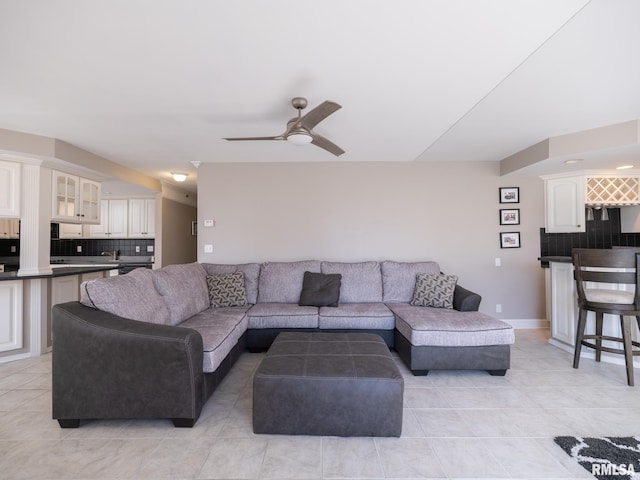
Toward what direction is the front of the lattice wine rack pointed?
toward the camera

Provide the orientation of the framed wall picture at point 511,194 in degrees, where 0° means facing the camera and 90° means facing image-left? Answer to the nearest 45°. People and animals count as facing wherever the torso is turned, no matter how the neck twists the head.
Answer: approximately 0°

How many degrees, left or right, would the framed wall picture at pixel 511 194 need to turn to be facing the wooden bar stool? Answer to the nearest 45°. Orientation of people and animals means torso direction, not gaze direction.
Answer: approximately 45° to its left

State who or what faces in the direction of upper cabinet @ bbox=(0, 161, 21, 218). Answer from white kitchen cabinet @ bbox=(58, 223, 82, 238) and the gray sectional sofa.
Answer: the white kitchen cabinet

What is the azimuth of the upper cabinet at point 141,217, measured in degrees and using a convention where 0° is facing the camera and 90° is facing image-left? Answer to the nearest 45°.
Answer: approximately 0°

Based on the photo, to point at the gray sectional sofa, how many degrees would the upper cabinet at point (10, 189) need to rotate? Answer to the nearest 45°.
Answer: approximately 45° to its left

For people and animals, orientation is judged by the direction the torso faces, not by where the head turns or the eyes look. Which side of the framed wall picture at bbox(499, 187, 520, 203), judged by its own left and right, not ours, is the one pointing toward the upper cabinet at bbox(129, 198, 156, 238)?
right

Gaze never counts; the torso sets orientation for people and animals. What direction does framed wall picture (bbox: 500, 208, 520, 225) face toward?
toward the camera

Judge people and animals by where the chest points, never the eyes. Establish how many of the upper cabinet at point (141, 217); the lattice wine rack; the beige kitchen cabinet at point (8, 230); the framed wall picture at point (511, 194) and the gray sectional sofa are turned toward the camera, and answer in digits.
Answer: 5

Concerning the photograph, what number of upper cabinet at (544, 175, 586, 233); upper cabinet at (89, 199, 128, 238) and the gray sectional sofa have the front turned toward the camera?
3

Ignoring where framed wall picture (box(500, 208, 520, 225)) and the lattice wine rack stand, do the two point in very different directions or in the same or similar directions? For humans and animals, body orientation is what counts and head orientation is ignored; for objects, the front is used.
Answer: same or similar directions
